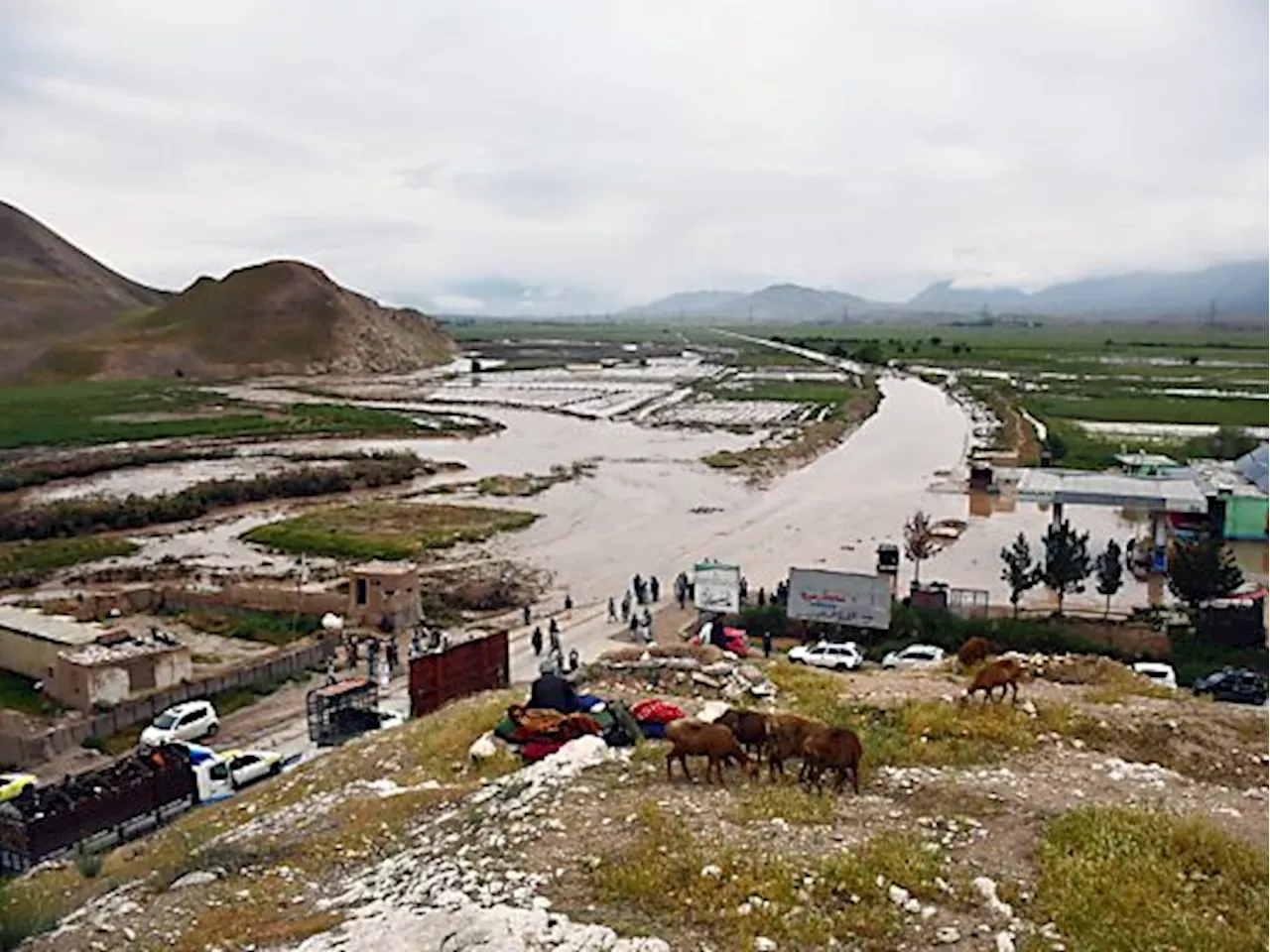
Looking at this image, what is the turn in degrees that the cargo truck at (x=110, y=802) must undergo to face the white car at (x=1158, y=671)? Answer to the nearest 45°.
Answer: approximately 45° to its right

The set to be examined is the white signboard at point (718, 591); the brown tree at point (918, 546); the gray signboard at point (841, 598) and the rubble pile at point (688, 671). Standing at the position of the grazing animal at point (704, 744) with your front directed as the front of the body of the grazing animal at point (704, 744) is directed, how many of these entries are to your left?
4

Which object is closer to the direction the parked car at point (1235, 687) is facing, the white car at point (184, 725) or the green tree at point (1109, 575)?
the white car

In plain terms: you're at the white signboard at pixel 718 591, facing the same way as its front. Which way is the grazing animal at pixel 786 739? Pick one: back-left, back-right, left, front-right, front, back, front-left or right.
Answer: front

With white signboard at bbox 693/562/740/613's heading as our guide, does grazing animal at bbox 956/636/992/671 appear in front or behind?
in front

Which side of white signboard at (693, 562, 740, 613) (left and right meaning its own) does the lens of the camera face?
front

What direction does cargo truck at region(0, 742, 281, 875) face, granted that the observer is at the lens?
facing away from the viewer and to the right of the viewer

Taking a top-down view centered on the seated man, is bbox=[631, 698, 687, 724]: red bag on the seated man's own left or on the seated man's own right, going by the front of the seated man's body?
on the seated man's own right

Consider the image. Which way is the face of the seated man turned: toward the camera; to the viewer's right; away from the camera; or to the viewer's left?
away from the camera

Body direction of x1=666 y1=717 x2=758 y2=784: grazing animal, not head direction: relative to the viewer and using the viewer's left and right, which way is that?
facing to the right of the viewer

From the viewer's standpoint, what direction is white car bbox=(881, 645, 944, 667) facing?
to the viewer's left

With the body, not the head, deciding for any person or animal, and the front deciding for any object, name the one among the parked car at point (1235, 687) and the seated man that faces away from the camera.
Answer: the seated man

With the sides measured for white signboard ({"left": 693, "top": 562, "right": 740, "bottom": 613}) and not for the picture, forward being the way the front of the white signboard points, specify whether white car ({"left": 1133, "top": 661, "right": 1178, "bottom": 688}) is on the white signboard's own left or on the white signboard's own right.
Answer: on the white signboard's own left

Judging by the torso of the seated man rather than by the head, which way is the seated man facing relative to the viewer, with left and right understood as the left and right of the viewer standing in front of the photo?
facing away from the viewer

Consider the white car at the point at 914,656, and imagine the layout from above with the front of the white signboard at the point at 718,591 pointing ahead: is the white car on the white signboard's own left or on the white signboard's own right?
on the white signboard's own left

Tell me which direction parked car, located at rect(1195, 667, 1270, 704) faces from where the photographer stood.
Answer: facing to the left of the viewer

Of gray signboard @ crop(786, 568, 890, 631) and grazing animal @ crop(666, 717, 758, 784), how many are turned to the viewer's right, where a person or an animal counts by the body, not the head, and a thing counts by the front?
1

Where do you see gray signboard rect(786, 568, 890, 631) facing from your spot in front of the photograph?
facing the viewer

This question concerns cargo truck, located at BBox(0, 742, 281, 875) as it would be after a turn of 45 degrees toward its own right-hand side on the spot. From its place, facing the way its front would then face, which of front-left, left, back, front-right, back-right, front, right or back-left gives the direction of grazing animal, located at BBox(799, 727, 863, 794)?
front-right
